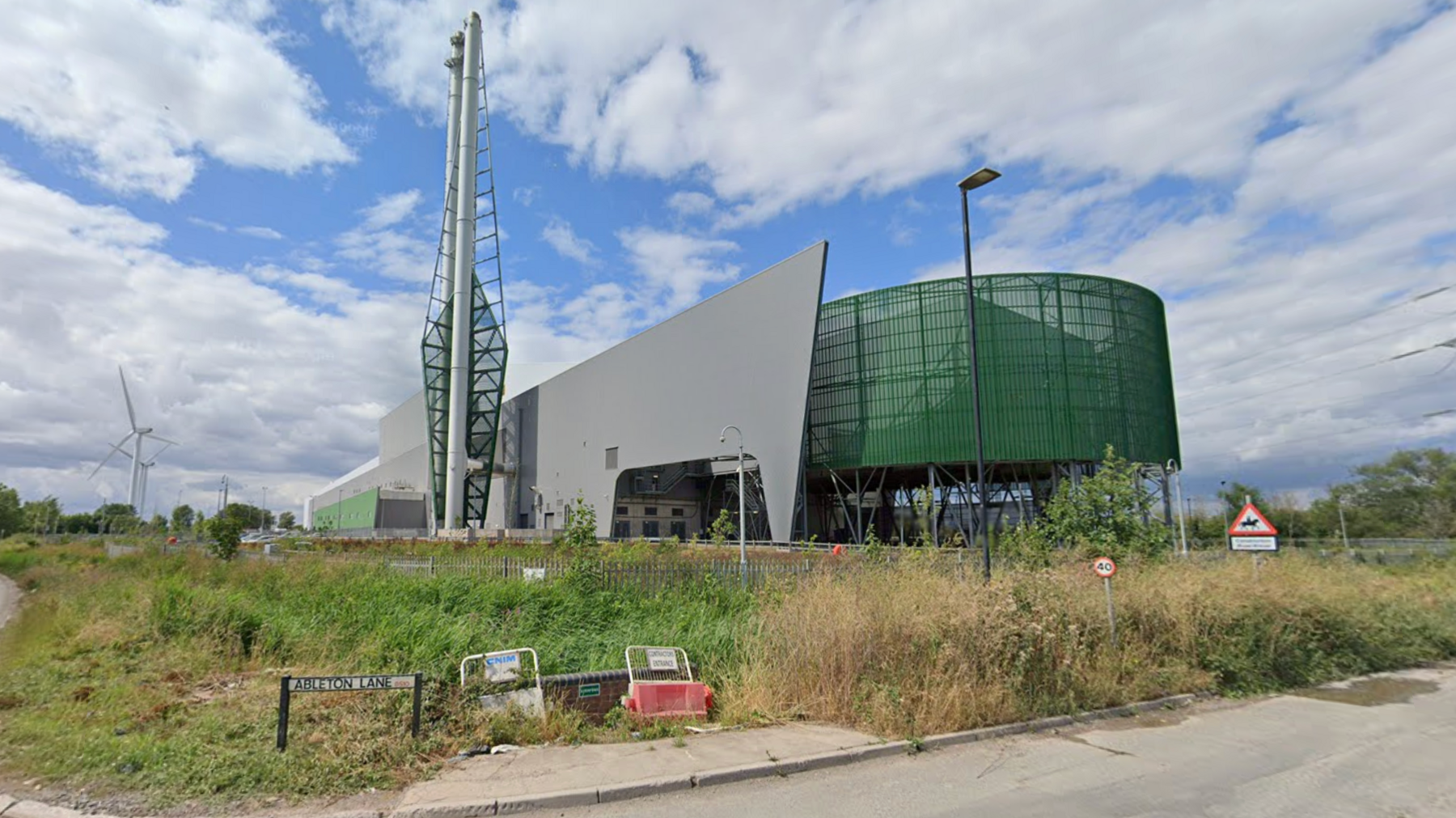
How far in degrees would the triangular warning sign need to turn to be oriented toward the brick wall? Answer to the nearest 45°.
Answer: approximately 45° to its right

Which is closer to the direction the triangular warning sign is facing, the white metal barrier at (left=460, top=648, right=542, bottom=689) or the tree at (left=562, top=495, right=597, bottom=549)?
the white metal barrier

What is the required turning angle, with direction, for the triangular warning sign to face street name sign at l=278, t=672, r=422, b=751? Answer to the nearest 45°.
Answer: approximately 45° to its right

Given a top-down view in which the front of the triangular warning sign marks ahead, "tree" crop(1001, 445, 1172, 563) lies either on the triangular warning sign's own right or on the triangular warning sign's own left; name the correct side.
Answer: on the triangular warning sign's own right

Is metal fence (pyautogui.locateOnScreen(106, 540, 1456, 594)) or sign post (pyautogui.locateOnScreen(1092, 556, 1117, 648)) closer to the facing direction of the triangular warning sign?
the sign post

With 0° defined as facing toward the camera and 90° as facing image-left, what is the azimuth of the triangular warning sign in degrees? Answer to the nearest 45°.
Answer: approximately 0°

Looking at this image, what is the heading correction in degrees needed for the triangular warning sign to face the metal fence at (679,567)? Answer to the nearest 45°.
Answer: approximately 45° to its right

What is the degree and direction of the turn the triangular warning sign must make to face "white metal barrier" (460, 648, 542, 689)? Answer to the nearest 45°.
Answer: approximately 45° to its right

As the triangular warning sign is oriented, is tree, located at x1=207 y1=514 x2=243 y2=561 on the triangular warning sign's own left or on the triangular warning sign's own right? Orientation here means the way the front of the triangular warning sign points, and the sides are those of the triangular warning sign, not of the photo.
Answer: on the triangular warning sign's own right
